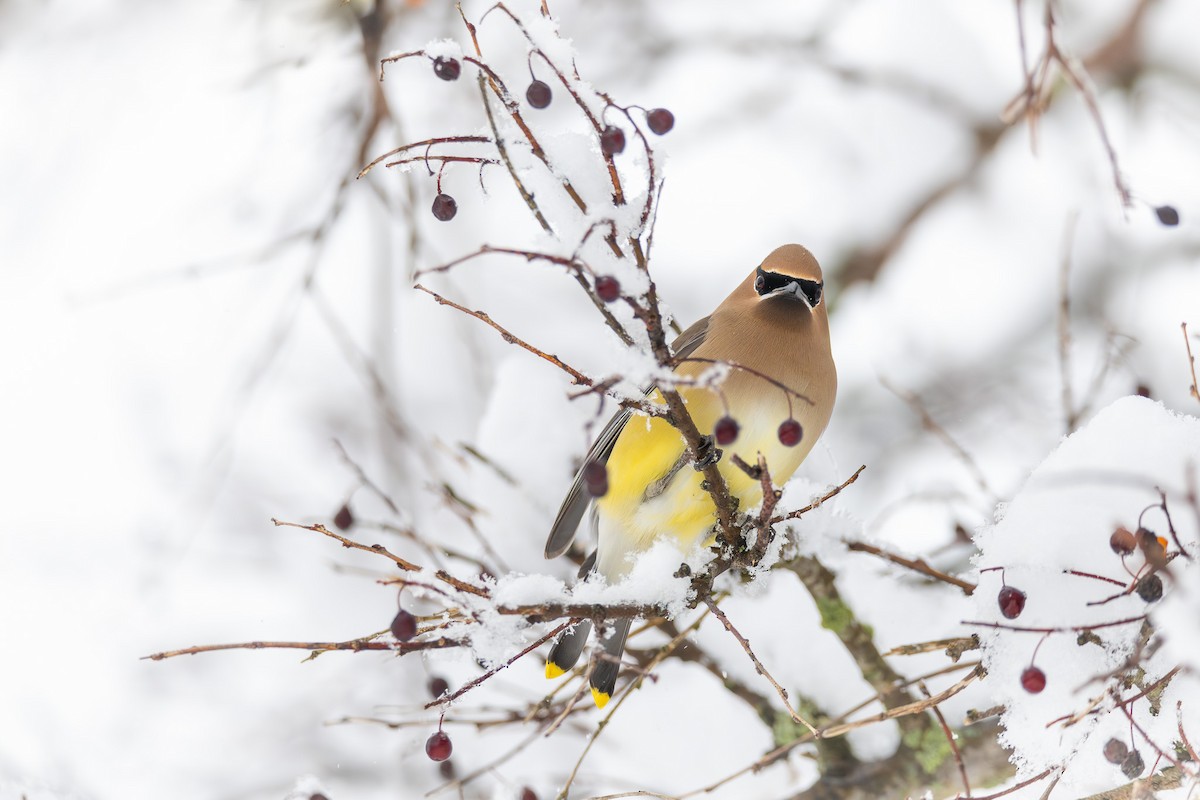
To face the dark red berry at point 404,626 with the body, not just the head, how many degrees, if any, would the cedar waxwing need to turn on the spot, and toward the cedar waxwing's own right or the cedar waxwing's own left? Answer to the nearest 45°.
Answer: approximately 90° to the cedar waxwing's own right

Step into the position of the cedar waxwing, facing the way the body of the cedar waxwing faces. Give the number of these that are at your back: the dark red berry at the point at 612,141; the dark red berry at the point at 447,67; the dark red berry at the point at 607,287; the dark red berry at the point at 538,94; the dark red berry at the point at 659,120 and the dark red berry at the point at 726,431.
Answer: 0

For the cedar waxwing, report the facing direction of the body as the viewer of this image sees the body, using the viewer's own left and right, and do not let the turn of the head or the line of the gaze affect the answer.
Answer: facing the viewer and to the right of the viewer

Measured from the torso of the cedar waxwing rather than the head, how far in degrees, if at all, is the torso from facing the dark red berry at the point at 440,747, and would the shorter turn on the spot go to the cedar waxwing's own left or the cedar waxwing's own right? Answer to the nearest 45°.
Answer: approximately 90° to the cedar waxwing's own right

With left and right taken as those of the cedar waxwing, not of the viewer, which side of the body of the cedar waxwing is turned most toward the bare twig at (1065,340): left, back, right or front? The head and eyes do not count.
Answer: left

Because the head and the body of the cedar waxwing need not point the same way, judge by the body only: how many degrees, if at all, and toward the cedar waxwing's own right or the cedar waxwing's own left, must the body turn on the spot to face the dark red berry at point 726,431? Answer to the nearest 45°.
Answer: approximately 45° to the cedar waxwing's own right

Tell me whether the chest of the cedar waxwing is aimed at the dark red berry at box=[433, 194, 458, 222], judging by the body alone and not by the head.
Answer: no

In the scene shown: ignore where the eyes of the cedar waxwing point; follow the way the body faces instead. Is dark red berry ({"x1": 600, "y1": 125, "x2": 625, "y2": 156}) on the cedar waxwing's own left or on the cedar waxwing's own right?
on the cedar waxwing's own right

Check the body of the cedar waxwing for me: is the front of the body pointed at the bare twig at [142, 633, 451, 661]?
no

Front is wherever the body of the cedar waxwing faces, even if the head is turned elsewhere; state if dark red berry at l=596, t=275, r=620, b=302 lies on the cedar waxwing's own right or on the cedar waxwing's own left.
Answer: on the cedar waxwing's own right

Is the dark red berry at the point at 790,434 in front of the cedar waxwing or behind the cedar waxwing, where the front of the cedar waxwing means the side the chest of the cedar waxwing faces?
in front
